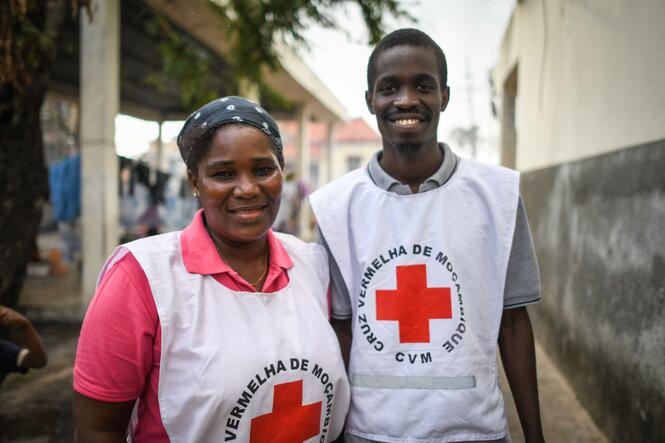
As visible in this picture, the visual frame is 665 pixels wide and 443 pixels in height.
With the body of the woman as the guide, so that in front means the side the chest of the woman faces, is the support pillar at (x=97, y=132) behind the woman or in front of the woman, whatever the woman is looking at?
behind

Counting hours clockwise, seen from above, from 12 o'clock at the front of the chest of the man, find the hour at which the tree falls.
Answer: The tree is roughly at 4 o'clock from the man.

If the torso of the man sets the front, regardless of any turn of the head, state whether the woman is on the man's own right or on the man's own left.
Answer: on the man's own right

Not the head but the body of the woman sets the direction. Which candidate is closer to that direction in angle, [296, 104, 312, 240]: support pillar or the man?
the man

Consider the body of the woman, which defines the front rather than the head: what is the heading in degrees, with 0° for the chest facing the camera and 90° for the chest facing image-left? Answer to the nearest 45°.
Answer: approximately 315°
